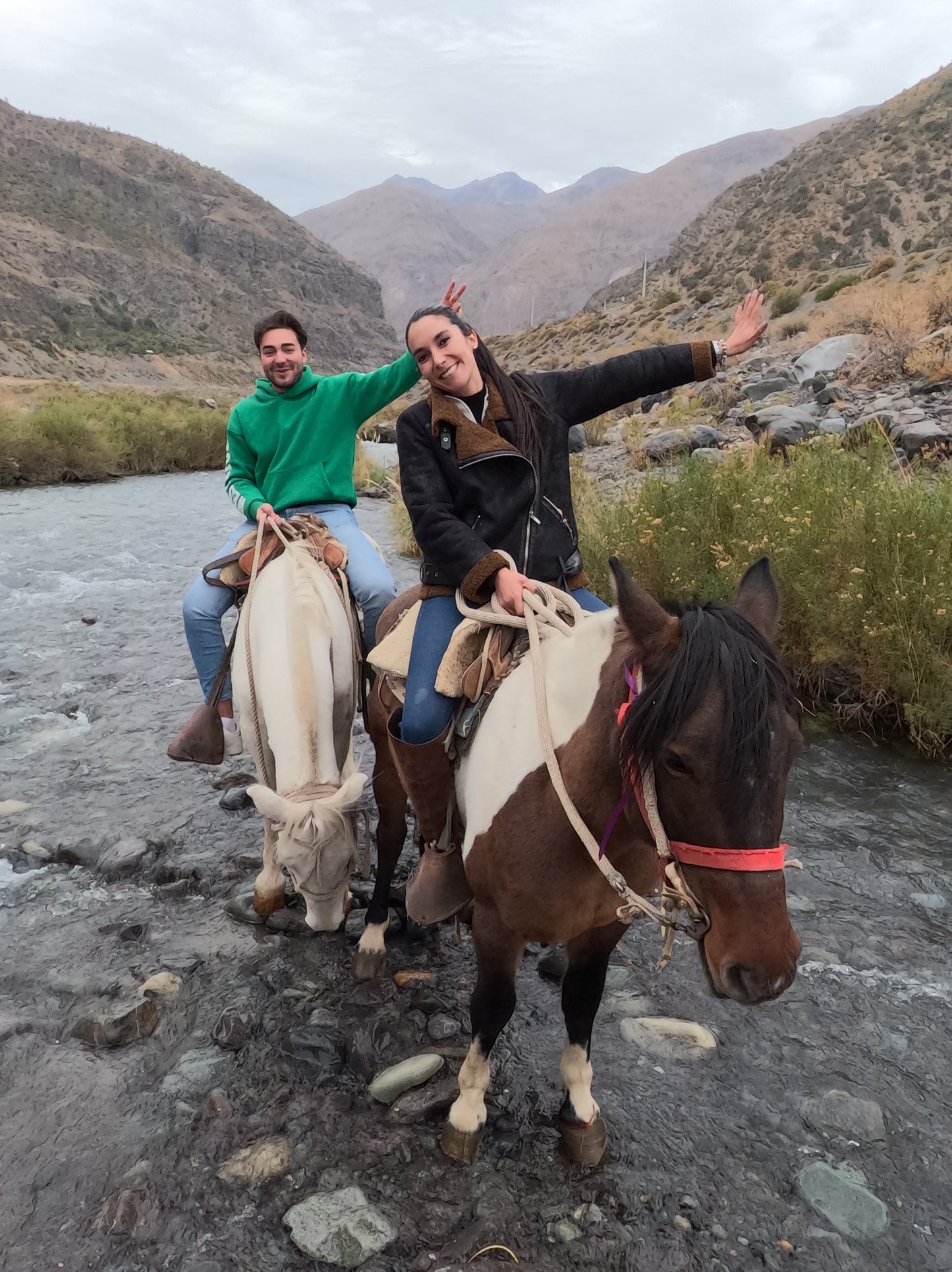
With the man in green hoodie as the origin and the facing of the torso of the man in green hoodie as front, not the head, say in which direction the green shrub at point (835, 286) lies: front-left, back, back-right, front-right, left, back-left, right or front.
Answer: back-left

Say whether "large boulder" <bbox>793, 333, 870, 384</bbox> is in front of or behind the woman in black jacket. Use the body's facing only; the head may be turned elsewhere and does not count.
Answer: behind

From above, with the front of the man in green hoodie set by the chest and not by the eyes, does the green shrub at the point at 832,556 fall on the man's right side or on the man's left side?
on the man's left side

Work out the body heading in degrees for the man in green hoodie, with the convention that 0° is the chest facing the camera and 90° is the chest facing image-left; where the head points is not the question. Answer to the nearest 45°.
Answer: approximately 0°

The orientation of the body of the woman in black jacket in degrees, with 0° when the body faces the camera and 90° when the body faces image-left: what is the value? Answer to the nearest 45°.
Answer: approximately 0°

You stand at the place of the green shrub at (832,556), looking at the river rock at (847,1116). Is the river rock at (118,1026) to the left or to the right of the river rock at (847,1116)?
right

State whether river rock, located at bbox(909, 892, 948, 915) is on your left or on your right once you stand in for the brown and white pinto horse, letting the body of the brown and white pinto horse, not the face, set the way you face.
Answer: on your left

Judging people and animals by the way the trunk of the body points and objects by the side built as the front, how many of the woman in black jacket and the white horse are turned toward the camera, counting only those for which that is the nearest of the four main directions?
2

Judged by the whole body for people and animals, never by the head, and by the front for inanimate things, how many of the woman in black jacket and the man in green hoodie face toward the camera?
2
